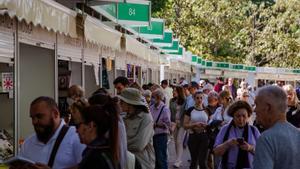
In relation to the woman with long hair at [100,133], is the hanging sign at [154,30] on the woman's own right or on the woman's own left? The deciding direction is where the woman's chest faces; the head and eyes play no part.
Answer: on the woman's own right

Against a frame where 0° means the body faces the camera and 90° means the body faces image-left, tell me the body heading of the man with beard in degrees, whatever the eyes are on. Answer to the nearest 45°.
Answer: approximately 45°

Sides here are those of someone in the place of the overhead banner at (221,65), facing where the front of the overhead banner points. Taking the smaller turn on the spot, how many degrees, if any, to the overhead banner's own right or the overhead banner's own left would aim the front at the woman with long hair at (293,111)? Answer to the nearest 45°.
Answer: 0° — it already faces them

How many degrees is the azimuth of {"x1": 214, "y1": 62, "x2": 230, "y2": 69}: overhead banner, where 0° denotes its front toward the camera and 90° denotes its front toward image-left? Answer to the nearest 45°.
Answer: approximately 0°

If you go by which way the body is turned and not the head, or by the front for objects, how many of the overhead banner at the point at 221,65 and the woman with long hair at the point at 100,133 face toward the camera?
1
